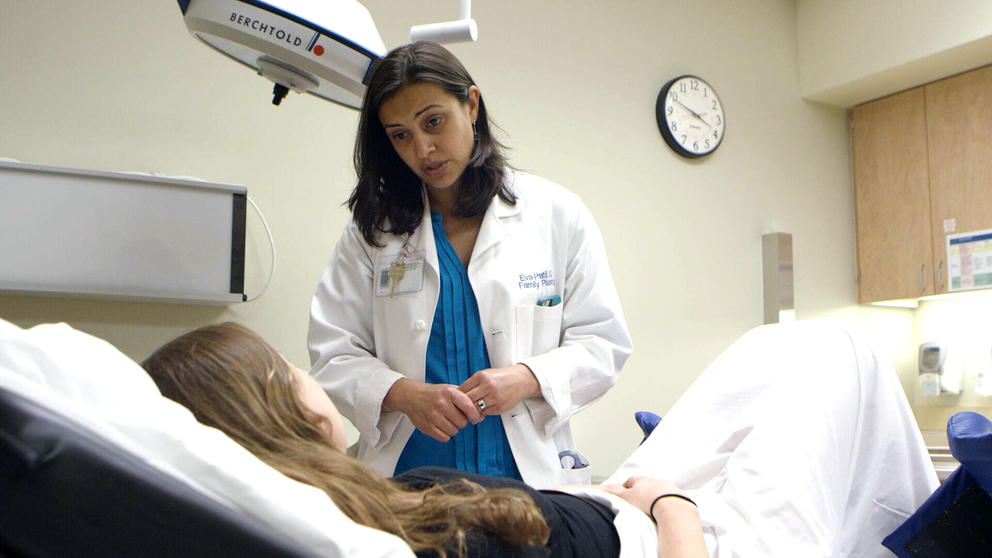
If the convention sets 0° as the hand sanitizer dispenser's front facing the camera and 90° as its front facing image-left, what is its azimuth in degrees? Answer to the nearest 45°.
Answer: approximately 45°

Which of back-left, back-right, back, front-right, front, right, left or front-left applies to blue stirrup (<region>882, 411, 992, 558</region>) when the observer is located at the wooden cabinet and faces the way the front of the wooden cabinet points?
front-left

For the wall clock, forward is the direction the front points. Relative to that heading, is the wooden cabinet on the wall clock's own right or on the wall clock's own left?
on the wall clock's own left

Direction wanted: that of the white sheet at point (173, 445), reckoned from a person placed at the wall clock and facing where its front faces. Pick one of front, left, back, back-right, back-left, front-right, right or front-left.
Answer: front-right

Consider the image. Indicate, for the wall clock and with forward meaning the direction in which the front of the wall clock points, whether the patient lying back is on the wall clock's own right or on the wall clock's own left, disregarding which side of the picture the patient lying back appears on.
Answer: on the wall clock's own right

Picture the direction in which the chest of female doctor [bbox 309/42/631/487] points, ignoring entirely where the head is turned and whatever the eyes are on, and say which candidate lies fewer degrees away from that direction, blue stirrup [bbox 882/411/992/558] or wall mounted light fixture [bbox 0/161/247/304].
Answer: the blue stirrup

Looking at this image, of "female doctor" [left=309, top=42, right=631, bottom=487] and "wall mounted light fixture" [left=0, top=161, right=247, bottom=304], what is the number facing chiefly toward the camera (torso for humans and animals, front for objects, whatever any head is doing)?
2

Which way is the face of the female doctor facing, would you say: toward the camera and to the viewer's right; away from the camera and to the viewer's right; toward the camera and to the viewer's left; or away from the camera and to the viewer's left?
toward the camera and to the viewer's left

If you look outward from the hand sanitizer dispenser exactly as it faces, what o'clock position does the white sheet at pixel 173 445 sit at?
The white sheet is roughly at 11 o'clock from the hand sanitizer dispenser.

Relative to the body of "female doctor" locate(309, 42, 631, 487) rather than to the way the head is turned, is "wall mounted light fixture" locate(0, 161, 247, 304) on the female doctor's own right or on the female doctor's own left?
on the female doctor's own right

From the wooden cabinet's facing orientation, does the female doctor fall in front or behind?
in front

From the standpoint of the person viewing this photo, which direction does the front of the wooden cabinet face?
facing the viewer and to the left of the viewer

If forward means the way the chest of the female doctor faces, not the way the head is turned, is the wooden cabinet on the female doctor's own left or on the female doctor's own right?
on the female doctor's own left

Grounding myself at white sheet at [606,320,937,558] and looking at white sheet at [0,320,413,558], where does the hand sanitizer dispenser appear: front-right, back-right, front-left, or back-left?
back-right

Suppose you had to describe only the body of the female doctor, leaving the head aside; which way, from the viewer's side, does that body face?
toward the camera
